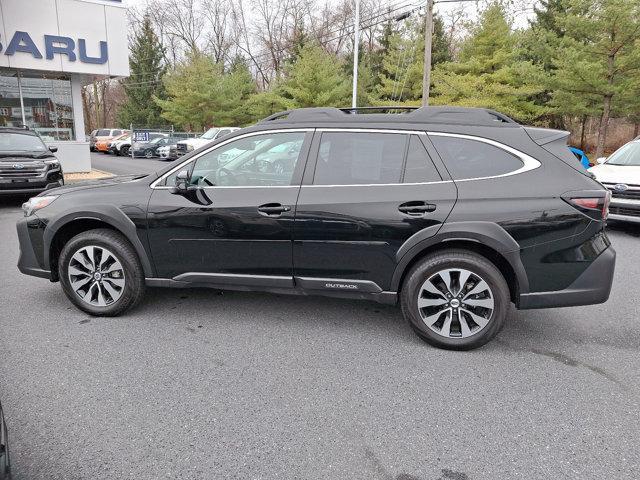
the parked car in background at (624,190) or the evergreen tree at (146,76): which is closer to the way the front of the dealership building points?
the parked car in background

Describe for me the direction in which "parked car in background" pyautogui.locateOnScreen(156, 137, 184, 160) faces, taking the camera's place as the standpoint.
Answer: facing the viewer and to the left of the viewer

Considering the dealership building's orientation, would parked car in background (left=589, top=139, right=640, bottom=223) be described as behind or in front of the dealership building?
in front

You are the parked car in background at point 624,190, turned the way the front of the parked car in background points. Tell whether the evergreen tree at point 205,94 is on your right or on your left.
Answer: on your right

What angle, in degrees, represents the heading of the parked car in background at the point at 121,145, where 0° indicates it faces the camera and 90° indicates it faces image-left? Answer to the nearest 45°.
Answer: approximately 45°

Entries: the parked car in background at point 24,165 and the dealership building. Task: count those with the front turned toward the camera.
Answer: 2

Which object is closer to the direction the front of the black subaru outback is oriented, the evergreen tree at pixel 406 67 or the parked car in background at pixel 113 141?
the parked car in background

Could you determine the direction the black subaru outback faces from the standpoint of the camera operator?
facing to the left of the viewer

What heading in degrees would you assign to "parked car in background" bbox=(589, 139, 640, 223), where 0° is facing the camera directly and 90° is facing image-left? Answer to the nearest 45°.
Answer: approximately 45°

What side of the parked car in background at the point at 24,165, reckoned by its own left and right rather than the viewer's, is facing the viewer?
front

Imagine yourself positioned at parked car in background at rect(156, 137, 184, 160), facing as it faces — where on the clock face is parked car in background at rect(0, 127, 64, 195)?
parked car in background at rect(0, 127, 64, 195) is roughly at 11 o'clock from parked car in background at rect(156, 137, 184, 160).

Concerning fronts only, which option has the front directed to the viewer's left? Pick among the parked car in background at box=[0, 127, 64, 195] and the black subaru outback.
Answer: the black subaru outback

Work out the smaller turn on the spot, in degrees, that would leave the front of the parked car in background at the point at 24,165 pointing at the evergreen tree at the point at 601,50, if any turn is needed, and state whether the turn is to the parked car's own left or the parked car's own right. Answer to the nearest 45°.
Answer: approximately 90° to the parked car's own left

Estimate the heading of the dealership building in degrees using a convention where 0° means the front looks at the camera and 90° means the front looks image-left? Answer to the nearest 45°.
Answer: approximately 0°

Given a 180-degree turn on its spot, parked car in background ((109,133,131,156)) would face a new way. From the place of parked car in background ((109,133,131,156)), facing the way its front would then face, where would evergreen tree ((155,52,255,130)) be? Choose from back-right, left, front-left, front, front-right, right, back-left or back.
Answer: front

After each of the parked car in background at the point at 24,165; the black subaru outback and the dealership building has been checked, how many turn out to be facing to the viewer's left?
1
